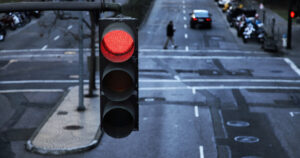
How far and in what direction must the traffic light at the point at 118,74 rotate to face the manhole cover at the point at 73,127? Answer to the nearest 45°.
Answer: approximately 180°

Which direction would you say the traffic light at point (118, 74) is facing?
toward the camera
